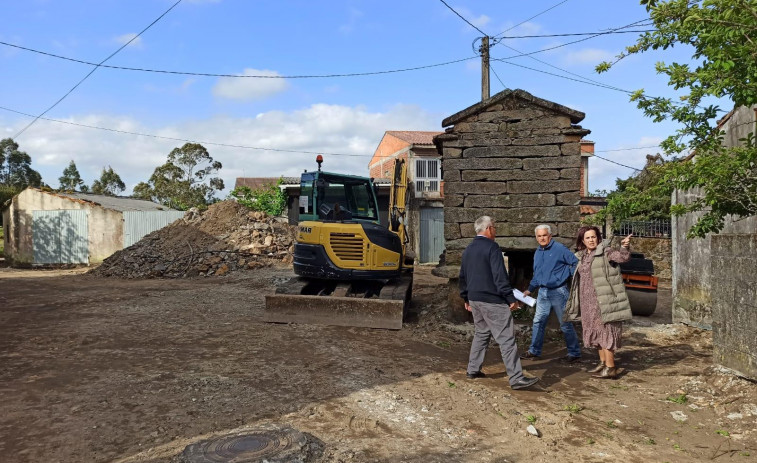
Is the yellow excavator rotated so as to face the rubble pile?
no

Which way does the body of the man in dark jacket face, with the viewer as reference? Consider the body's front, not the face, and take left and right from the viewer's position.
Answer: facing away from the viewer and to the right of the viewer

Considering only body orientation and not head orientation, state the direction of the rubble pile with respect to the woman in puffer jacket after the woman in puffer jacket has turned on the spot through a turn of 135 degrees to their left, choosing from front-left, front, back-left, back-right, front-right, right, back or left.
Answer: back-left

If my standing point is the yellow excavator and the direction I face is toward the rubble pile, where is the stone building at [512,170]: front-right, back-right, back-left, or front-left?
back-right

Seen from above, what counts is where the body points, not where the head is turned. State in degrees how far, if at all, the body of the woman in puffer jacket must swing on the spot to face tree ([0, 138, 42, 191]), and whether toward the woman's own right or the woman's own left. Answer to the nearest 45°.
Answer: approximately 90° to the woman's own right

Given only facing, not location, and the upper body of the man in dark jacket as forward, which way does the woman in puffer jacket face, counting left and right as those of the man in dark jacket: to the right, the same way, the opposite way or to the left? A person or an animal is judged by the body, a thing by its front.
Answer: the opposite way

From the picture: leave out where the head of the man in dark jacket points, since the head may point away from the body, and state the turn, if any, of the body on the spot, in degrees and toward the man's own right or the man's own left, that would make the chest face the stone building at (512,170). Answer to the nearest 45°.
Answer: approximately 45° to the man's own left

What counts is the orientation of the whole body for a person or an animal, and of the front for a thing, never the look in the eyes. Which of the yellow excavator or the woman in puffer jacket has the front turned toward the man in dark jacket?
the woman in puffer jacket

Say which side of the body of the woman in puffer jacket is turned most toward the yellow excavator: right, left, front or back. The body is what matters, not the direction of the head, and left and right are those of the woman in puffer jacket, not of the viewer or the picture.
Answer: right

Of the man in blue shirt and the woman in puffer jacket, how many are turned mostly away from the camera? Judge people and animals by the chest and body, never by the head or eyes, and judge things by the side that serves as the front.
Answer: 0

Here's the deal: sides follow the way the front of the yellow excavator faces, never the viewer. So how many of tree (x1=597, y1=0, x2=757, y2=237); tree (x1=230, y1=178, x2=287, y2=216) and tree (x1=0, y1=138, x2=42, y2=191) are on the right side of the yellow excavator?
1

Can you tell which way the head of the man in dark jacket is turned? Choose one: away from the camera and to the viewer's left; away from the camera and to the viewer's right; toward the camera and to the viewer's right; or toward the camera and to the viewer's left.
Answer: away from the camera and to the viewer's right

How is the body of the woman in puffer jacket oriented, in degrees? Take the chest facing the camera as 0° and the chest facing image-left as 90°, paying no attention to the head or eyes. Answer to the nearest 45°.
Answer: approximately 45°

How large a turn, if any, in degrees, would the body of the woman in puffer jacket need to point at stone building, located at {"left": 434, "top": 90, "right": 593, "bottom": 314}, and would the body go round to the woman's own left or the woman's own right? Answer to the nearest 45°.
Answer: approximately 90° to the woman's own right

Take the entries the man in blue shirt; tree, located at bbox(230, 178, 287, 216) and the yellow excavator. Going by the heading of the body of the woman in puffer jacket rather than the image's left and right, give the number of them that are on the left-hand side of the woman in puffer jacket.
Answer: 0

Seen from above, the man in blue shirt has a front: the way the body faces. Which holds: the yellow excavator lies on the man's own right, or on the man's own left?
on the man's own right
